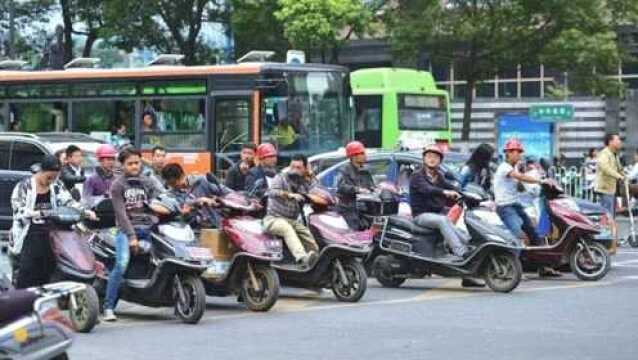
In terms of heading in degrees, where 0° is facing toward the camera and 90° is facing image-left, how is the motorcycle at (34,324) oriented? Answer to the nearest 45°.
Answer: approximately 90°

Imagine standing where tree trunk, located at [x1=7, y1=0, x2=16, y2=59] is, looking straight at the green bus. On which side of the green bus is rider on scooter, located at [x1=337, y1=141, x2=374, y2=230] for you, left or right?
right

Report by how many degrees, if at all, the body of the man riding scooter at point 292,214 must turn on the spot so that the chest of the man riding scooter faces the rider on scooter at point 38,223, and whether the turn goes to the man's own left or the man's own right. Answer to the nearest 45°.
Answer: approximately 90° to the man's own right
